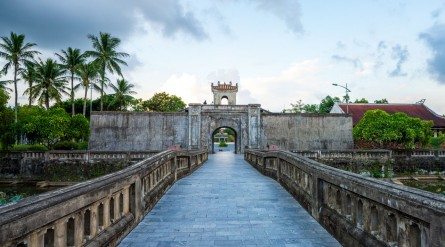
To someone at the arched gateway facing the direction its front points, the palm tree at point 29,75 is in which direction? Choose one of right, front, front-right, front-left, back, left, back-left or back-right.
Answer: right

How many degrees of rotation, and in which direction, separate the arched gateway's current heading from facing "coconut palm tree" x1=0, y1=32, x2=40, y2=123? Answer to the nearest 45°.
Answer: approximately 90° to its right

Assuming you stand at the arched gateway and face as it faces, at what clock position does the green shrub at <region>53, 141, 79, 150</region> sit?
The green shrub is roughly at 2 o'clock from the arched gateway.

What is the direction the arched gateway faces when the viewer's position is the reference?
facing the viewer

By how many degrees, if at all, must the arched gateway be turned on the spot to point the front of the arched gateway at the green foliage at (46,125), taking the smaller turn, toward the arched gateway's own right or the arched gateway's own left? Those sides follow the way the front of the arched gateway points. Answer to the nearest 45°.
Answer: approximately 45° to the arched gateway's own right

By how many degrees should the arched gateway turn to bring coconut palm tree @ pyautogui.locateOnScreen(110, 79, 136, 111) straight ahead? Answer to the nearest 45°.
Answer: approximately 135° to its right

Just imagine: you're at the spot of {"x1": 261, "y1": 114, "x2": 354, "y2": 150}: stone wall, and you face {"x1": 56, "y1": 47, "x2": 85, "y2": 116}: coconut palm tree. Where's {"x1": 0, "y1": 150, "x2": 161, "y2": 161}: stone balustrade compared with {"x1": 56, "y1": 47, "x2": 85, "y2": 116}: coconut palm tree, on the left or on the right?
left

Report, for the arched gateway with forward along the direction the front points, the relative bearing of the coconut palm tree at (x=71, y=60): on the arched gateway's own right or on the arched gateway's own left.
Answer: on the arched gateway's own right

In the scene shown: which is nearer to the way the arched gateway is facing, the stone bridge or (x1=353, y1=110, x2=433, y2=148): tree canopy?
the stone bridge

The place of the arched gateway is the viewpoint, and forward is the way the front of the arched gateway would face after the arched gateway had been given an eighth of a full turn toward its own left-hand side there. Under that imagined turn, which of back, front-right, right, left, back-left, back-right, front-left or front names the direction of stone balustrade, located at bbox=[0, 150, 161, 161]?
right

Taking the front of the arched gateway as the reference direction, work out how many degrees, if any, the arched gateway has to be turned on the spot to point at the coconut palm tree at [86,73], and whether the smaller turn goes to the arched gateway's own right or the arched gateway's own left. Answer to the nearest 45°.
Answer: approximately 90° to the arched gateway's own right

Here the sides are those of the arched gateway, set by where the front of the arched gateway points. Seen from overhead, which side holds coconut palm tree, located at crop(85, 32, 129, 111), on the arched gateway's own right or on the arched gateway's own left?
on the arched gateway's own right

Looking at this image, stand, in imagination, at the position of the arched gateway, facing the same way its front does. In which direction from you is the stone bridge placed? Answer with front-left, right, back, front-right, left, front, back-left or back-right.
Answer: front
